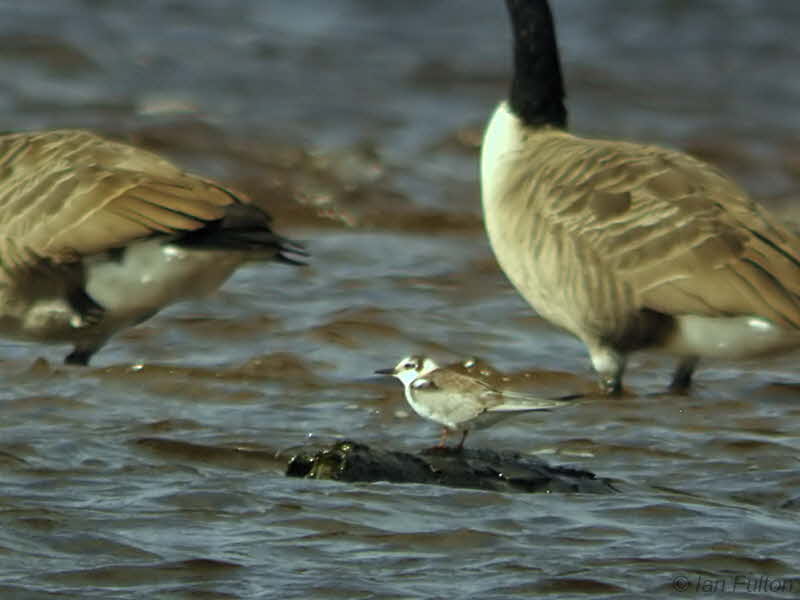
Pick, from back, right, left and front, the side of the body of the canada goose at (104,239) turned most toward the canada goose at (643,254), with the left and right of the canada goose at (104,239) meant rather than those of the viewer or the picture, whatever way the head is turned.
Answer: back

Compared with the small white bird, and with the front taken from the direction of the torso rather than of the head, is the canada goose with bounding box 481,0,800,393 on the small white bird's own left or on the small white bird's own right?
on the small white bird's own right

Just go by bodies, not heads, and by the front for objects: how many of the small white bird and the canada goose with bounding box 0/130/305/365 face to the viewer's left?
2

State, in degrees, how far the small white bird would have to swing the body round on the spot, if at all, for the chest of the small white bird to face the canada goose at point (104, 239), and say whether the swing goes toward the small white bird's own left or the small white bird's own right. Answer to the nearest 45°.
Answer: approximately 45° to the small white bird's own right

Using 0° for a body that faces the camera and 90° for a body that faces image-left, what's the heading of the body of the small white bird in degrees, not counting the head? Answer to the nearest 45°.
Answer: approximately 90°

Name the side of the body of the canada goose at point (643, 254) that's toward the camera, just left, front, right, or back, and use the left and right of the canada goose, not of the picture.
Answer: left

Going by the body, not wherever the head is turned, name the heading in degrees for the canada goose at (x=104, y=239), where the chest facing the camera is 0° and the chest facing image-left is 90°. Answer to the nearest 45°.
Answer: approximately 90°

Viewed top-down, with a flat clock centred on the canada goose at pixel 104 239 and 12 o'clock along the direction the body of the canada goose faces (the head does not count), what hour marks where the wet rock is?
The wet rock is roughly at 8 o'clock from the canada goose.

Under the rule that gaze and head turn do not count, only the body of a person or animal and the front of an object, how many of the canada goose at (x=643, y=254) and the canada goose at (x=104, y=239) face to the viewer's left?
2
